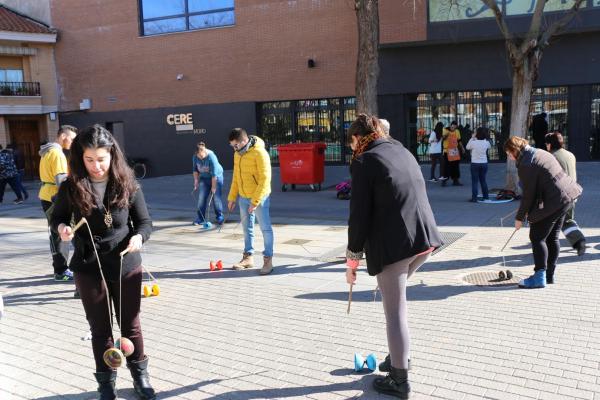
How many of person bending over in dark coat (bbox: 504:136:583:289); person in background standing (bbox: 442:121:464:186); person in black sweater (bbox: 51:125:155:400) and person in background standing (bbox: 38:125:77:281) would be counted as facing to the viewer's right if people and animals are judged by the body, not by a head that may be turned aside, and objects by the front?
1

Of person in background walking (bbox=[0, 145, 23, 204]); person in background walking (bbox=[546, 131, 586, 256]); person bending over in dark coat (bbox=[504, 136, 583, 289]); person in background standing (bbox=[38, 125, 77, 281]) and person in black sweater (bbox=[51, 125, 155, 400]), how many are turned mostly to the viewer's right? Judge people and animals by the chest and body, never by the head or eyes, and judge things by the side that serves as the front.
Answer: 1

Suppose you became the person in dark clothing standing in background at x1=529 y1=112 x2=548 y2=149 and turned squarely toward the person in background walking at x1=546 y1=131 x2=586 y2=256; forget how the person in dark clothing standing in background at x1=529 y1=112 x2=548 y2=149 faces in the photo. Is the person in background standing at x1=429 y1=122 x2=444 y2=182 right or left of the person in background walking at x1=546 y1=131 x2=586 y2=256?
right

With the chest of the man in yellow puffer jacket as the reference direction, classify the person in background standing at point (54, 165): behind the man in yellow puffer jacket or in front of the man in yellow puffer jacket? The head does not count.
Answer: in front

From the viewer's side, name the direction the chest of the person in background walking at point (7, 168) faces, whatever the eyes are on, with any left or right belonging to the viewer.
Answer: facing to the left of the viewer

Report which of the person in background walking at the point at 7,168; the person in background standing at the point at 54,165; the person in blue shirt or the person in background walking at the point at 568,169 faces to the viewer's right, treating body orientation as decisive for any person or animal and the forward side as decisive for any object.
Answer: the person in background standing at the point at 54,165

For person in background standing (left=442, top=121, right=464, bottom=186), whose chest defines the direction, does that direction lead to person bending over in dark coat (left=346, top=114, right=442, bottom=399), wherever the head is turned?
yes

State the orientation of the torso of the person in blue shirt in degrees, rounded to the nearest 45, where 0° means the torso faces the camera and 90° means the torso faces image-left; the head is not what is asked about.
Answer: approximately 45°

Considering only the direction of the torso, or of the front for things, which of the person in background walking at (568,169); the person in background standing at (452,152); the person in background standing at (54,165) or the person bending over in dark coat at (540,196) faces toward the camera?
the person in background standing at (452,152)

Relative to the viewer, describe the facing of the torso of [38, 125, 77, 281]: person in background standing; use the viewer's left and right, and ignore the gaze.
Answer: facing to the right of the viewer

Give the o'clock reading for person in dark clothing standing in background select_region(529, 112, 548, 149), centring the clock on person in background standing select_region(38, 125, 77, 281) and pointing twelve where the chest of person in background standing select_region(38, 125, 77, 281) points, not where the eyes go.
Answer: person in dark clothing standing in background select_region(529, 112, 548, 149) is roughly at 11 o'clock from person in background standing select_region(38, 125, 77, 281).

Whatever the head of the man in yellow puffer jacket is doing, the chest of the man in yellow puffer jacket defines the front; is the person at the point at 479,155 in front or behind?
behind

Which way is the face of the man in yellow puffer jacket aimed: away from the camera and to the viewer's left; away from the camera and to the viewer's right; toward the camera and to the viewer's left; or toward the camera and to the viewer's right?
toward the camera and to the viewer's left

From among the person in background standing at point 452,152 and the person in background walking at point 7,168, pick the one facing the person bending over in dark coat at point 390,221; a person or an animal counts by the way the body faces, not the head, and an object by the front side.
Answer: the person in background standing at point 452,152

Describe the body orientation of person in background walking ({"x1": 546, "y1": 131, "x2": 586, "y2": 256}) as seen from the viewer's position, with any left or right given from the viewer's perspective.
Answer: facing to the left of the viewer

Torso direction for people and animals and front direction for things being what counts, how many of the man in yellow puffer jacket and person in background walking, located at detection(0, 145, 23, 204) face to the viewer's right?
0

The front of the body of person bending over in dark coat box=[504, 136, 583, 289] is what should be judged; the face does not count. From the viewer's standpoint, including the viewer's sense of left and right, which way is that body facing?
facing to the left of the viewer

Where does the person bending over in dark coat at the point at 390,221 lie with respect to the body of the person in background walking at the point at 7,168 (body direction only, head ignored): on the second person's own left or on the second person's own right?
on the second person's own left
